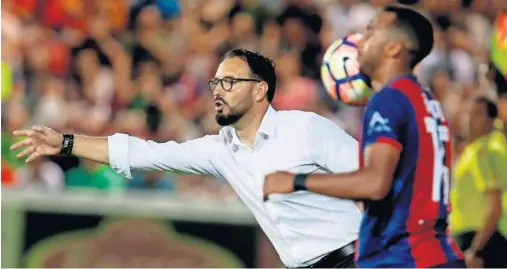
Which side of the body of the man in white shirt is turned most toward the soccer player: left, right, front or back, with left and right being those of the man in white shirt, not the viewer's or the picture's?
left

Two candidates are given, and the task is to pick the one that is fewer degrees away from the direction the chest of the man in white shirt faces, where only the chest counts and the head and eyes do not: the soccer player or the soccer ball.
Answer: the soccer player

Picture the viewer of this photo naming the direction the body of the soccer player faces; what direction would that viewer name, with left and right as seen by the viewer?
facing away from the viewer and to the left of the viewer

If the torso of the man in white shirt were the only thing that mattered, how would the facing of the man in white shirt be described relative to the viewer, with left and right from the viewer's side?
facing the viewer and to the left of the viewer

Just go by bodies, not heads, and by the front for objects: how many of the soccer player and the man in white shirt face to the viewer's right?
0

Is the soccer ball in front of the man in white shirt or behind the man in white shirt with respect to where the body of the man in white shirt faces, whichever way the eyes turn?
behind

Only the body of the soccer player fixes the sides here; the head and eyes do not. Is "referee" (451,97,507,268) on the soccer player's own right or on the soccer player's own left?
on the soccer player's own right

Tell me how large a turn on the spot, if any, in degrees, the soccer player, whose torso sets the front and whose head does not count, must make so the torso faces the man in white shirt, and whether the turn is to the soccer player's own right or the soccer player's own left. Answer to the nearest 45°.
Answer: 0° — they already face them

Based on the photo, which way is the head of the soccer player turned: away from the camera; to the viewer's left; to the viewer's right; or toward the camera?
to the viewer's left

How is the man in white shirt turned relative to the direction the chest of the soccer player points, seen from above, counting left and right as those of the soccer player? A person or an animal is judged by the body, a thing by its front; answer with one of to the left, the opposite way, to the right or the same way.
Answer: to the left

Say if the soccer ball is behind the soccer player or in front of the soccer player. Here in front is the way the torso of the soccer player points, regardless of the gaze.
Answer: in front
